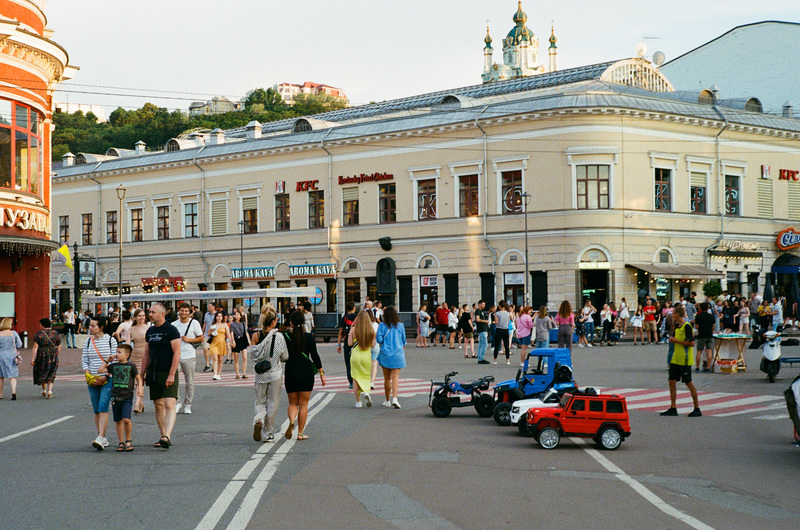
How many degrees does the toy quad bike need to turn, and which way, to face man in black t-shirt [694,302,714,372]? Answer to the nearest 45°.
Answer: approximately 135° to its right

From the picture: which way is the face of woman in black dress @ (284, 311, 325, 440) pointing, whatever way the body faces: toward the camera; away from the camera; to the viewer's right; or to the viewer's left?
away from the camera

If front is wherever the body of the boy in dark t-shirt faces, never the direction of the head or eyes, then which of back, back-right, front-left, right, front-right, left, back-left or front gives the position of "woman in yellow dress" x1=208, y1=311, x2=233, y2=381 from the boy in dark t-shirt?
back

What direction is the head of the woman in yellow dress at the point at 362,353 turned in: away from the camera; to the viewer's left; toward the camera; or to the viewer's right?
away from the camera

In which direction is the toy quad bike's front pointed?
to the viewer's left

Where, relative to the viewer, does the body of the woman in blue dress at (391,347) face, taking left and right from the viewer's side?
facing away from the viewer

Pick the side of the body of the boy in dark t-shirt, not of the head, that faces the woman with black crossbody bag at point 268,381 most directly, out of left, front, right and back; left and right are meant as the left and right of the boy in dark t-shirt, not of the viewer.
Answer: left

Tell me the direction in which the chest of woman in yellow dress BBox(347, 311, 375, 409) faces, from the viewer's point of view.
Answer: away from the camera

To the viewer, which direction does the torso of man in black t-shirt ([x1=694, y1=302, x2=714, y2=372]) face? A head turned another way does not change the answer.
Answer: away from the camera

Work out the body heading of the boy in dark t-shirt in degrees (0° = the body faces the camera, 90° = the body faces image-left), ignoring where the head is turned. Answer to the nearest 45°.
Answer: approximately 0°

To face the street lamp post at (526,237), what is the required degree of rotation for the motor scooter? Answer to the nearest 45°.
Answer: approximately 135° to its right

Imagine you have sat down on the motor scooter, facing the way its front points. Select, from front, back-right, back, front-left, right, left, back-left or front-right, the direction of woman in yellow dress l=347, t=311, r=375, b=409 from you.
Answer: front-right

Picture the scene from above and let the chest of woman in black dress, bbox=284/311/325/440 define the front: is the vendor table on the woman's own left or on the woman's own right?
on the woman's own right

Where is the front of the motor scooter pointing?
toward the camera

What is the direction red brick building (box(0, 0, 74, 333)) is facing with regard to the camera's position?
facing the viewer and to the right of the viewer

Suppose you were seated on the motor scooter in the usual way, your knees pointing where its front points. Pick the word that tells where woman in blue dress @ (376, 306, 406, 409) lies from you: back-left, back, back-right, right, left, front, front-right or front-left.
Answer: front-right

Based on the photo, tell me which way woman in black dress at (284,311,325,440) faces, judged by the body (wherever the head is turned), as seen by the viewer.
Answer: away from the camera
